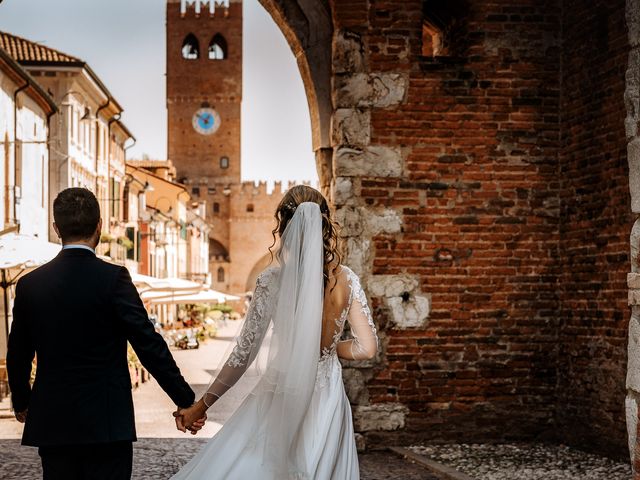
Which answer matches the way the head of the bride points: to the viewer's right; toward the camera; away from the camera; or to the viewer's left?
away from the camera

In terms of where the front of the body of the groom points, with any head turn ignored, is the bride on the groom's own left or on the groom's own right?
on the groom's own right

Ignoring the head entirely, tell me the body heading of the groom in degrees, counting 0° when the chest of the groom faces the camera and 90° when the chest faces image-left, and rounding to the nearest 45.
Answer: approximately 180°

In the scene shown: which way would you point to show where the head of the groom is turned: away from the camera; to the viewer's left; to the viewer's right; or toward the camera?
away from the camera
